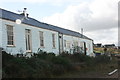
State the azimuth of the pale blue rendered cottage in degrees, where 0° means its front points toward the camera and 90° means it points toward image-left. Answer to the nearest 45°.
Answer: approximately 315°
